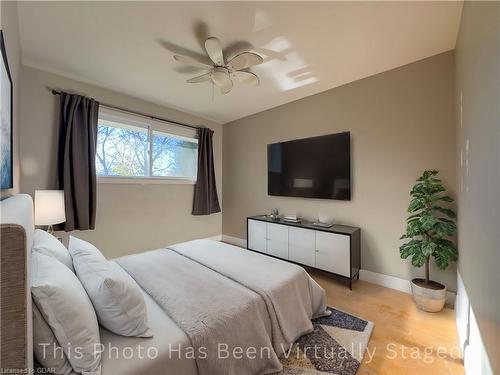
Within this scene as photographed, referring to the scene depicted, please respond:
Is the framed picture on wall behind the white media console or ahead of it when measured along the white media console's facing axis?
ahead

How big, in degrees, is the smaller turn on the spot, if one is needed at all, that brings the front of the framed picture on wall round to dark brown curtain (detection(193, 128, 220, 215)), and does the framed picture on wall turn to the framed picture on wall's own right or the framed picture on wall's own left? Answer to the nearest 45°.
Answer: approximately 45° to the framed picture on wall's own left

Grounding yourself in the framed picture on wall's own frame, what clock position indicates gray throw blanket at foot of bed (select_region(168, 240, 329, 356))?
The gray throw blanket at foot of bed is roughly at 1 o'clock from the framed picture on wall.

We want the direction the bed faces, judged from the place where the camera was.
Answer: facing away from the viewer and to the right of the viewer

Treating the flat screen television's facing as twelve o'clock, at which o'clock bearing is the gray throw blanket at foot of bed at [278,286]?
The gray throw blanket at foot of bed is roughly at 11 o'clock from the flat screen television.

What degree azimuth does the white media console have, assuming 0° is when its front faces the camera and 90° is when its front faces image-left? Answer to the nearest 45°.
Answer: approximately 45°

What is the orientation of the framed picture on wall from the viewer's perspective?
to the viewer's right

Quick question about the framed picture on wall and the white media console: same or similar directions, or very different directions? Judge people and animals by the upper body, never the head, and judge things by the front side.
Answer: very different directions
